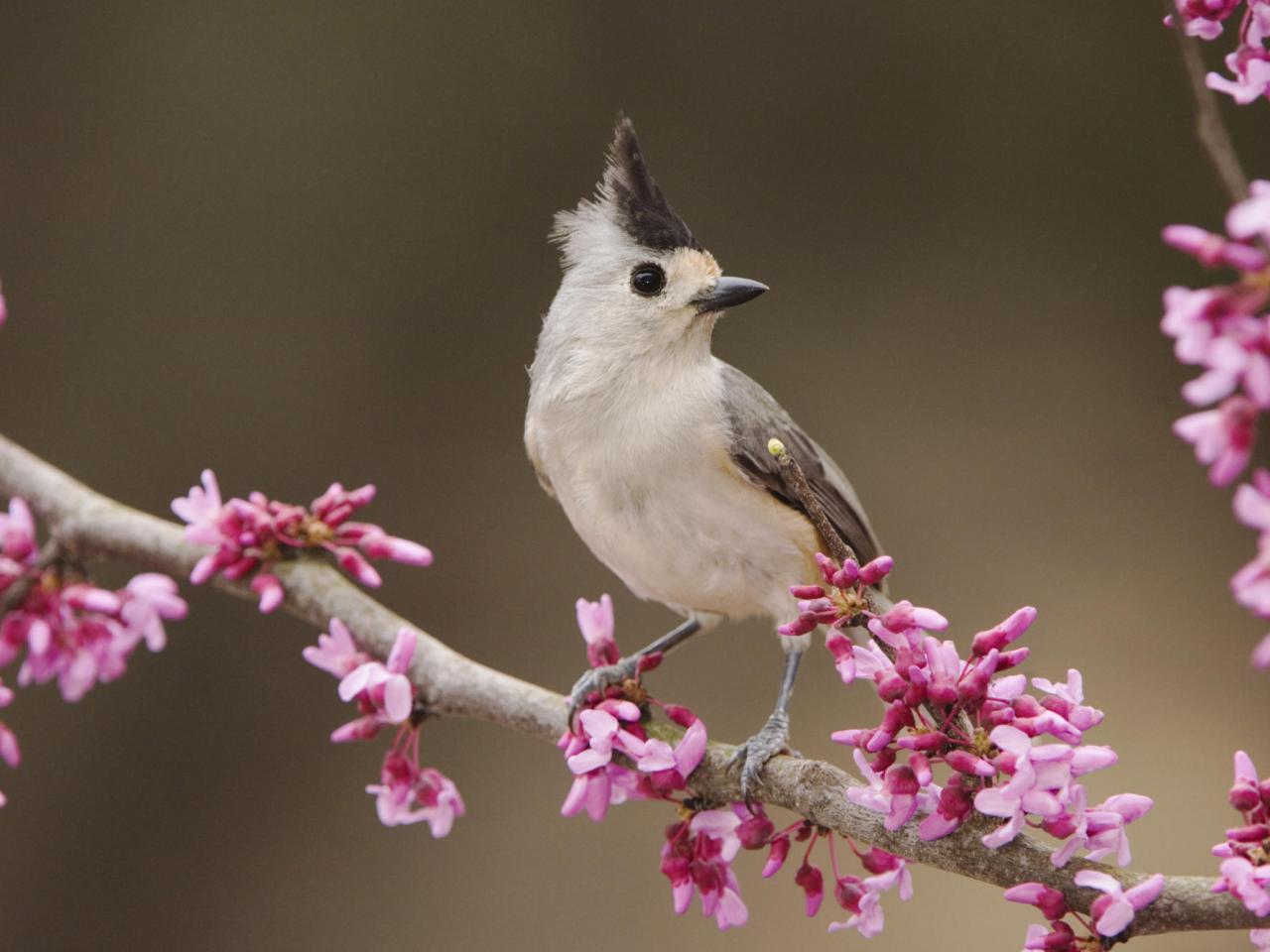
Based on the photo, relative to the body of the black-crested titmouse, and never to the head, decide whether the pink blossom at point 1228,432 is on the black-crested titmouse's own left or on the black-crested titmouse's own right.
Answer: on the black-crested titmouse's own left

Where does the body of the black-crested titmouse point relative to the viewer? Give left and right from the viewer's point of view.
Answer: facing the viewer and to the left of the viewer
